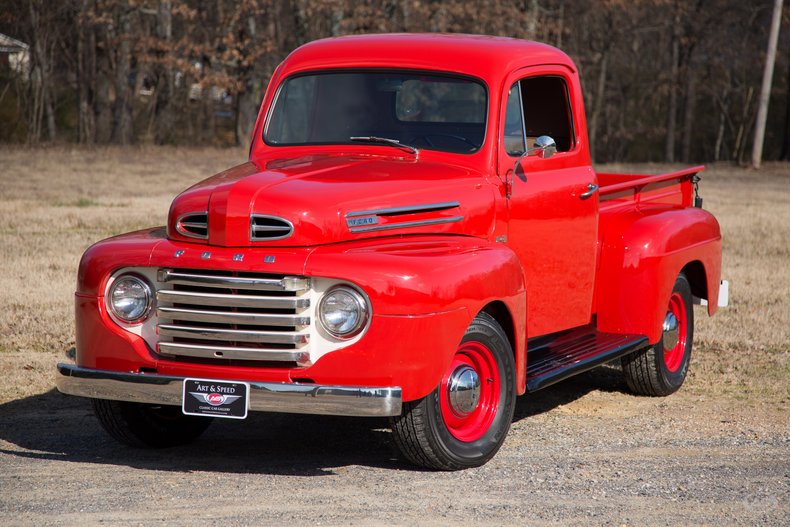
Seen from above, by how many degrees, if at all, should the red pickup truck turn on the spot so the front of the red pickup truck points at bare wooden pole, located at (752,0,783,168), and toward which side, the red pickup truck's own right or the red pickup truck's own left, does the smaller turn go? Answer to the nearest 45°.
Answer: approximately 135° to the red pickup truck's own right
